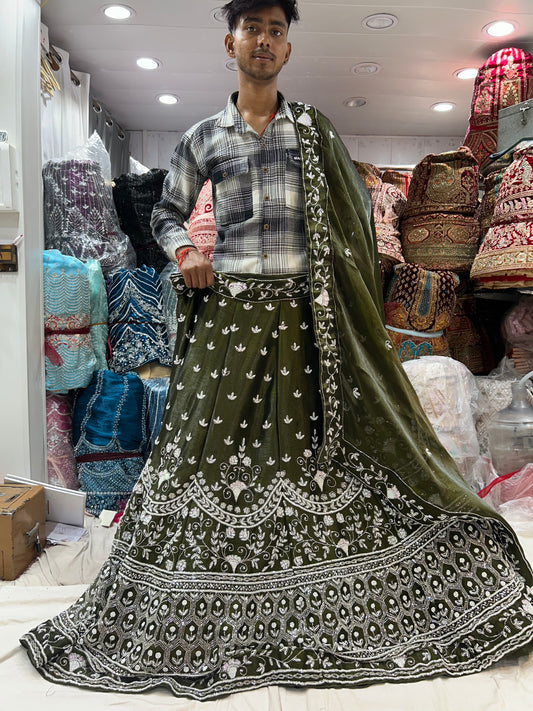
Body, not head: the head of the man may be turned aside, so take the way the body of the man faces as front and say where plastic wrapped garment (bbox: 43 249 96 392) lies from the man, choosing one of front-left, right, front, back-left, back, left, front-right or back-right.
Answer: back-right

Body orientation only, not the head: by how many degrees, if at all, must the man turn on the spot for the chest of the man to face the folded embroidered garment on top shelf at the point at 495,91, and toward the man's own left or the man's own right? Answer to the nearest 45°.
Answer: approximately 135° to the man's own left

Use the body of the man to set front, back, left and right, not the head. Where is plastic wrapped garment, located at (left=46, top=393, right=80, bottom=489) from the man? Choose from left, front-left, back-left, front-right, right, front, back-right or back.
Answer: back-right

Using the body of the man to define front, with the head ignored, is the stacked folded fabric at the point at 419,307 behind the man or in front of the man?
behind

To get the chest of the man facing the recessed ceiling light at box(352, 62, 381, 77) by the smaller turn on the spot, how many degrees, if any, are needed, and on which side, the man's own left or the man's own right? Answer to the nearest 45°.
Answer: approximately 180°

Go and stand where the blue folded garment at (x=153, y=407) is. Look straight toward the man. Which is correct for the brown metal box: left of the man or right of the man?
right

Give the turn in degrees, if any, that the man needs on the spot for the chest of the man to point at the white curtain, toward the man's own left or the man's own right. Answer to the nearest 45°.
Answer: approximately 135° to the man's own right

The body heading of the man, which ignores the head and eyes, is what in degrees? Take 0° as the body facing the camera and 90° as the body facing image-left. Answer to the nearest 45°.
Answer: approximately 0°

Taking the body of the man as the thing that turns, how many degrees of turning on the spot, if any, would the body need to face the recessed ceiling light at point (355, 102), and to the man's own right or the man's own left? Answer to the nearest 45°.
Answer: approximately 180°
